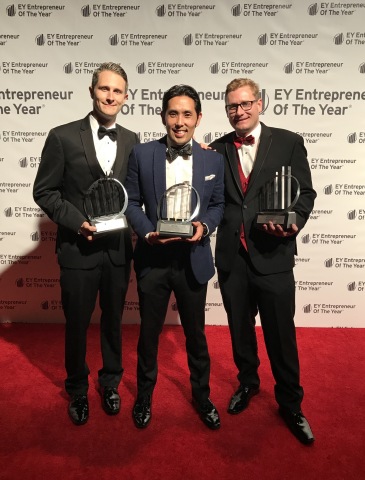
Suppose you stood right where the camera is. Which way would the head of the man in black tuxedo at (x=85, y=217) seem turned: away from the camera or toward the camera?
toward the camera

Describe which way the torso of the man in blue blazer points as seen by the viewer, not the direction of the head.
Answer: toward the camera

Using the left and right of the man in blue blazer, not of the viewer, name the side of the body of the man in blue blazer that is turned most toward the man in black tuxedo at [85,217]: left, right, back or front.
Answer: right
